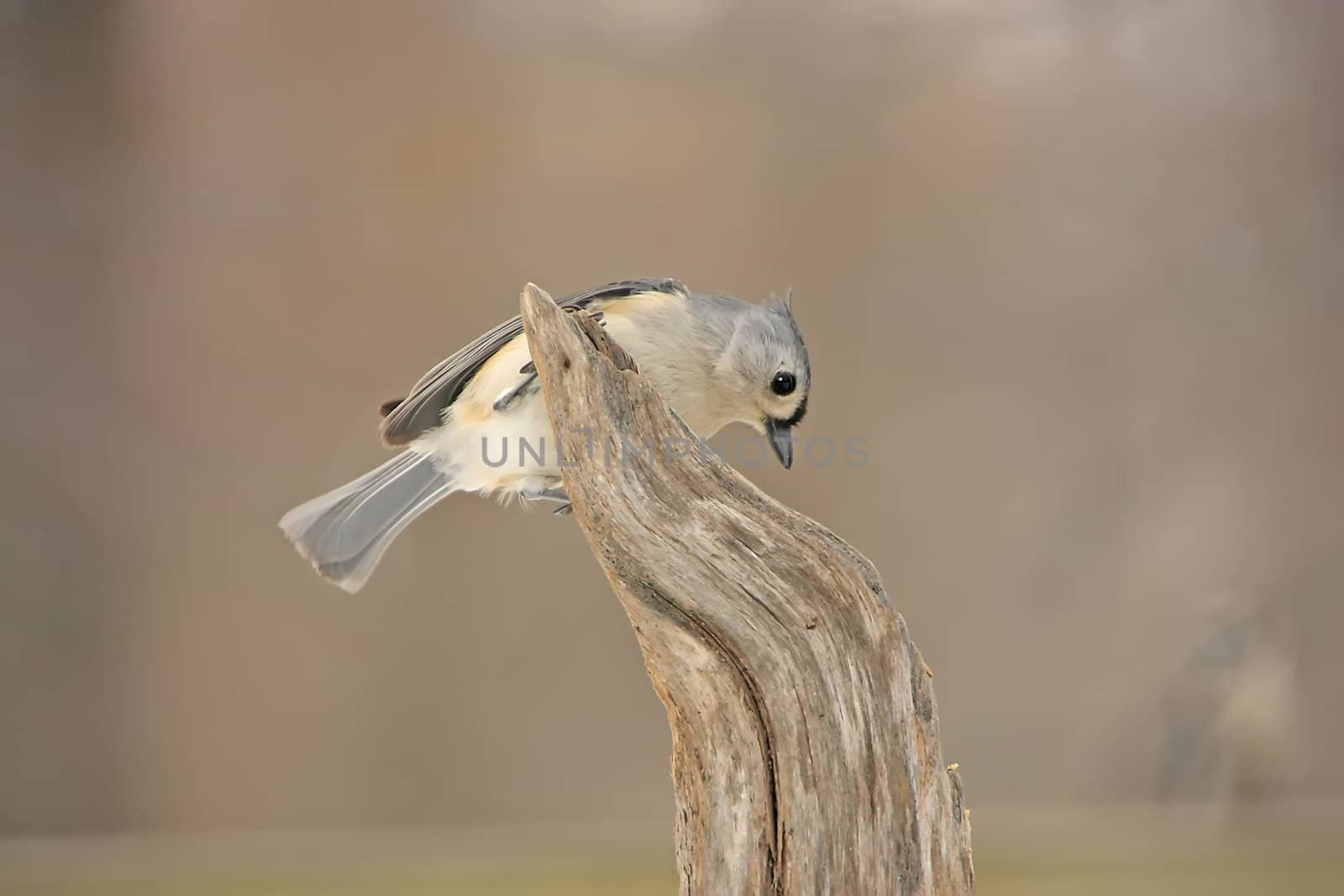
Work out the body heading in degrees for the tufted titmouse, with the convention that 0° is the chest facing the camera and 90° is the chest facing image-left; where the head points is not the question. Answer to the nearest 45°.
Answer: approximately 270°
